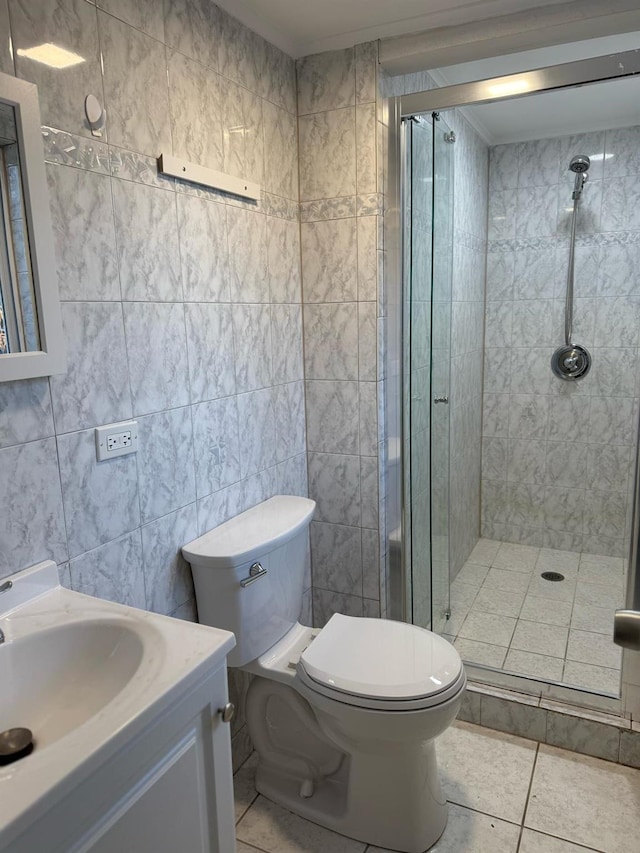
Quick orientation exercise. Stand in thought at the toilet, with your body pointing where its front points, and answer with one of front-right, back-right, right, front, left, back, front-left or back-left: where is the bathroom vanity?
right

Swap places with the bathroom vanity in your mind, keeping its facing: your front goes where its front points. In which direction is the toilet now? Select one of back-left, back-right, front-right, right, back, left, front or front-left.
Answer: left

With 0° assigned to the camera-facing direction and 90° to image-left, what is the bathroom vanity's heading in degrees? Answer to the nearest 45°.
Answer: approximately 315°

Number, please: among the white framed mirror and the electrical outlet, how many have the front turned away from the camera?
0

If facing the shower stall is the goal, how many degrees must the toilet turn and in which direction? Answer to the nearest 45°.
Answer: approximately 90° to its left

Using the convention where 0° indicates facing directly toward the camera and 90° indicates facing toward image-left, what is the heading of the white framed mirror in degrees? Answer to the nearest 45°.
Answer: approximately 315°

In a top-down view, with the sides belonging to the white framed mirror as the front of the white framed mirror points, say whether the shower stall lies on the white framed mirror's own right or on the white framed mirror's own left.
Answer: on the white framed mirror's own left

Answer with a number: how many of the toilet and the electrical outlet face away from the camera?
0

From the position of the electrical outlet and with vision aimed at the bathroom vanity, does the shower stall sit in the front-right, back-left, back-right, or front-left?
back-left

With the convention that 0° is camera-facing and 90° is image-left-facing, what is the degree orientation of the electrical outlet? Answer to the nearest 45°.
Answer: approximately 315°
